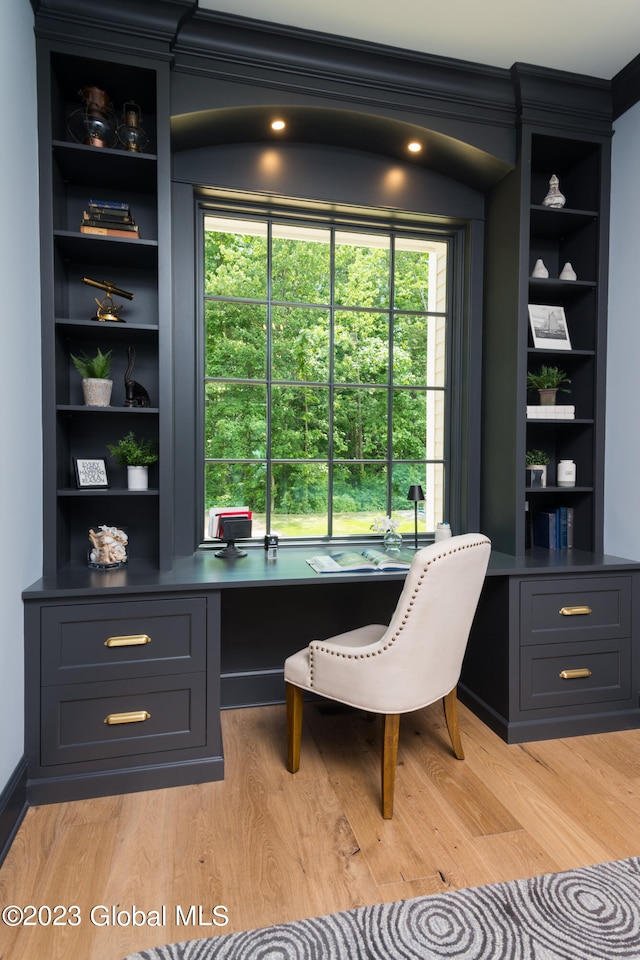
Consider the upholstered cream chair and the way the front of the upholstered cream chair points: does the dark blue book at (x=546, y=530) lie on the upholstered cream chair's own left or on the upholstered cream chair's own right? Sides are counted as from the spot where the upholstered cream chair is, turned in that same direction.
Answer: on the upholstered cream chair's own right

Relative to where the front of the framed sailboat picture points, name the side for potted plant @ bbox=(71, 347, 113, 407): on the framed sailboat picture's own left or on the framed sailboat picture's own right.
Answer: on the framed sailboat picture's own right

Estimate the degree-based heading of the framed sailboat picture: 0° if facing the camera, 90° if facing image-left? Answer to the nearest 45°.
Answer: approximately 0°

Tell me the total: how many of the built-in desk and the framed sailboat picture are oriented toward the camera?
2

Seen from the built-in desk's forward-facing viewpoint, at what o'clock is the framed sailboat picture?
The framed sailboat picture is roughly at 8 o'clock from the built-in desk.

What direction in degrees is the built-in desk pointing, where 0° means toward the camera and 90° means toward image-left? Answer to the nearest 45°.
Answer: approximately 0°
